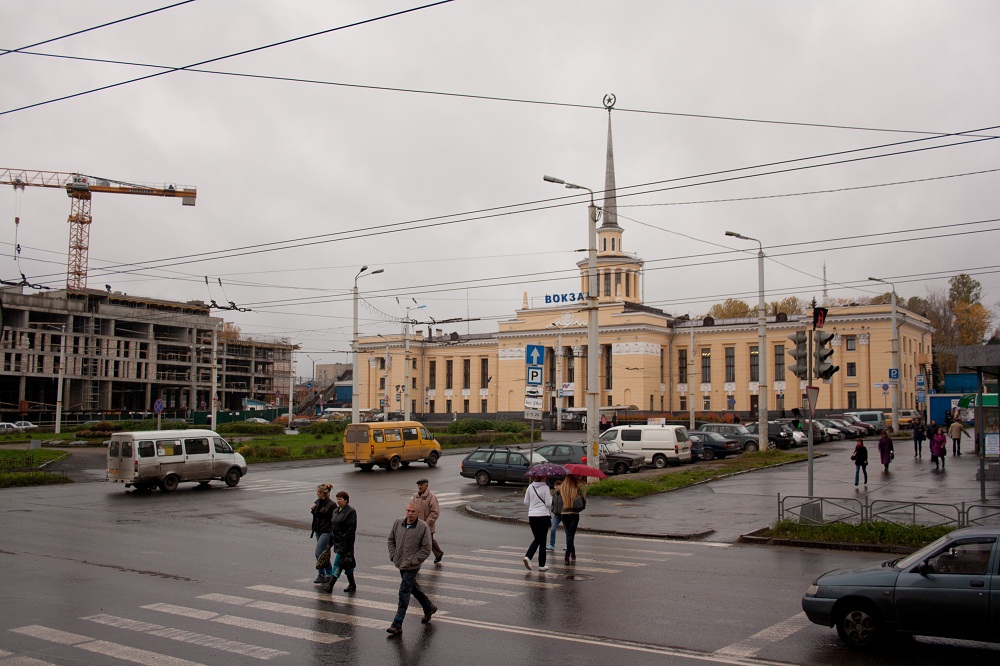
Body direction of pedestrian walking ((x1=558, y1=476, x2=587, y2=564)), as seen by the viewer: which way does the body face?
away from the camera

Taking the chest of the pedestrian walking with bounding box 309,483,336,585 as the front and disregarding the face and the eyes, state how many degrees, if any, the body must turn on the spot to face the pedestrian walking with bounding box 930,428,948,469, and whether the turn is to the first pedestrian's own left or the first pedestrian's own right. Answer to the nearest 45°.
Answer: approximately 180°

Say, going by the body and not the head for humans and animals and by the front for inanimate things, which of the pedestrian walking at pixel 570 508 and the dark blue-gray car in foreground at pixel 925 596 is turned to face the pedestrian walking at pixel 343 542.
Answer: the dark blue-gray car in foreground

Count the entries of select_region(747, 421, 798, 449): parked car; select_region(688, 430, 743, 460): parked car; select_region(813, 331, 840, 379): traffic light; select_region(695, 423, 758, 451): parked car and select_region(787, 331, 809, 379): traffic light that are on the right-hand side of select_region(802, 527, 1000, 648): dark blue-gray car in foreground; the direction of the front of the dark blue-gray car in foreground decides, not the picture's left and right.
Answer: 5
